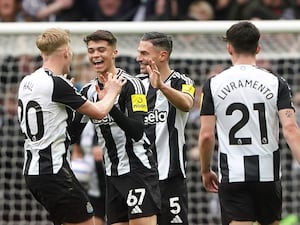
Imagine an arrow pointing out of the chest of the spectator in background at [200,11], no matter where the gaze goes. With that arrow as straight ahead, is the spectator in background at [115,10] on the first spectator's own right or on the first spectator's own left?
on the first spectator's own right

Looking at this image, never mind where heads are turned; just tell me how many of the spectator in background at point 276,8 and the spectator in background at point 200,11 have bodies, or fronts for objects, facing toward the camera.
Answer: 2

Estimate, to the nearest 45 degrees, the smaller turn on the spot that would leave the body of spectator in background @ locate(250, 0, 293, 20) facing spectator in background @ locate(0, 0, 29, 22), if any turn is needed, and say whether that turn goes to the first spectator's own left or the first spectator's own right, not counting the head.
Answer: approximately 90° to the first spectator's own right

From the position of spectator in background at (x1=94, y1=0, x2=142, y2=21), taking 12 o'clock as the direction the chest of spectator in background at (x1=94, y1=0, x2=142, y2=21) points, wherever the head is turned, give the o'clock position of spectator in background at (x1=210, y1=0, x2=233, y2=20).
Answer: spectator in background at (x1=210, y1=0, x2=233, y2=20) is roughly at 9 o'clock from spectator in background at (x1=94, y1=0, x2=142, y2=21).

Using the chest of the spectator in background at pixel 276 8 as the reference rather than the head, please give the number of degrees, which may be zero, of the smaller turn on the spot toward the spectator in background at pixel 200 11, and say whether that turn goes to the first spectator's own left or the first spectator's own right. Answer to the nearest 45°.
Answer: approximately 90° to the first spectator's own right

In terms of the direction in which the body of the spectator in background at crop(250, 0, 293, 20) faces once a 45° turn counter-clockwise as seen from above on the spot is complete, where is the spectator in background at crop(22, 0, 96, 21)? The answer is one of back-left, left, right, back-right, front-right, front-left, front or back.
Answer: back-right

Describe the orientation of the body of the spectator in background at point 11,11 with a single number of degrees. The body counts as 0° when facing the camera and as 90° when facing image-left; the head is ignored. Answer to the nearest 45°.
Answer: approximately 0°

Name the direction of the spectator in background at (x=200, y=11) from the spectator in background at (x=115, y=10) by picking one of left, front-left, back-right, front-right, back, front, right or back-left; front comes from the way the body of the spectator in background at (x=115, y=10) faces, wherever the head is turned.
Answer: left

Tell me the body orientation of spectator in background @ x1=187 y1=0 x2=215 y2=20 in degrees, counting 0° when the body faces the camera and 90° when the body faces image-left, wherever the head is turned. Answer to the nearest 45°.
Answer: approximately 0°

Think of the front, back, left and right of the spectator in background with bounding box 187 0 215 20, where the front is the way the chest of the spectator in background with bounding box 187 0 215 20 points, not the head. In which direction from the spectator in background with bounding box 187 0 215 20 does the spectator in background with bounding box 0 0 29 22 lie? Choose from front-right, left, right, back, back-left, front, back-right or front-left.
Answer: right

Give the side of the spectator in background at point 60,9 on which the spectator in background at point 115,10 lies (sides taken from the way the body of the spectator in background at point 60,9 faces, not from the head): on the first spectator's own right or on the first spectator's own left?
on the first spectator's own left
